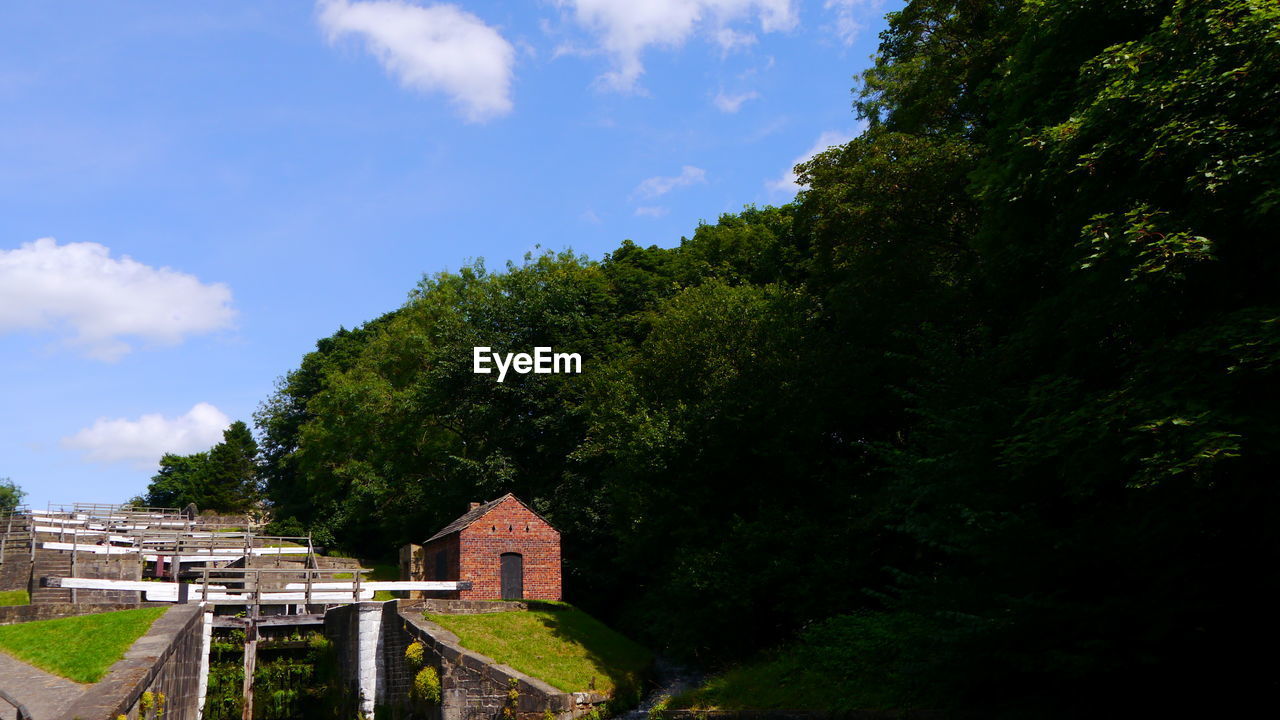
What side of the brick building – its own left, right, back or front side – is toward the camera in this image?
front

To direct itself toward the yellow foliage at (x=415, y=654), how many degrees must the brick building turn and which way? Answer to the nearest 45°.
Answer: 0° — it already faces it

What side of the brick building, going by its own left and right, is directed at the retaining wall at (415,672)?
front
